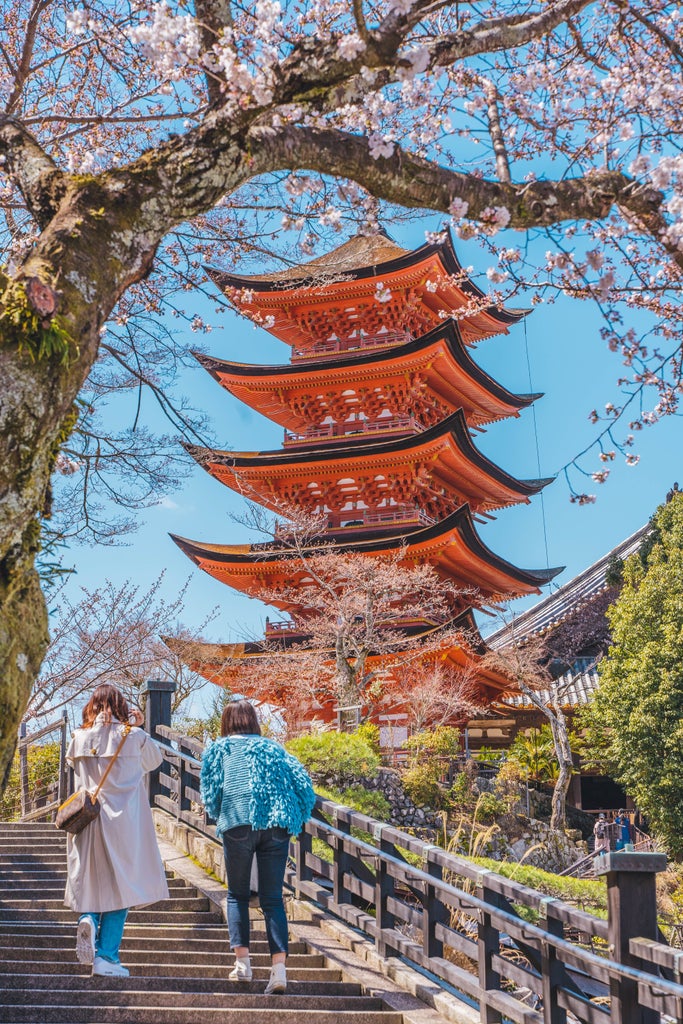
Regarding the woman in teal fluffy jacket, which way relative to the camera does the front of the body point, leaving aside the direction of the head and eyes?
away from the camera

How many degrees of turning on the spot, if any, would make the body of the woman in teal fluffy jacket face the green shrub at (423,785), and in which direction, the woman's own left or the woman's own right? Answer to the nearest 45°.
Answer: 0° — they already face it

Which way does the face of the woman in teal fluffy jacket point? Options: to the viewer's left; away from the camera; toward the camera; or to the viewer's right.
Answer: away from the camera

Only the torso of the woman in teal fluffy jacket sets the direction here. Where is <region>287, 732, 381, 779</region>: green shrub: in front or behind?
in front

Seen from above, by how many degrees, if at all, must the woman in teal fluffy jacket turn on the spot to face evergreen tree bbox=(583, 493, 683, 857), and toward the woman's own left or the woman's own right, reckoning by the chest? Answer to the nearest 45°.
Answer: approximately 45° to the woman's own right

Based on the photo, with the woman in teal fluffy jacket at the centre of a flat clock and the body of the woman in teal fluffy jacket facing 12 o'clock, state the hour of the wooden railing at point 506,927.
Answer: The wooden railing is roughly at 3 o'clock from the woman in teal fluffy jacket.

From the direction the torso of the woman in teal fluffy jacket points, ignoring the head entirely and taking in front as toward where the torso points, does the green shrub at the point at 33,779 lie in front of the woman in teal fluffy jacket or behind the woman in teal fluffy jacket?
in front

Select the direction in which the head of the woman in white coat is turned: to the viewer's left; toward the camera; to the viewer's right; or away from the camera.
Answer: away from the camera

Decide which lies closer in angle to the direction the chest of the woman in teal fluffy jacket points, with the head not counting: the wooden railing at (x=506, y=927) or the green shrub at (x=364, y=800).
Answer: the green shrub

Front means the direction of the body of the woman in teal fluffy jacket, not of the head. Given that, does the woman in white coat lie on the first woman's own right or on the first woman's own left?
on the first woman's own left
